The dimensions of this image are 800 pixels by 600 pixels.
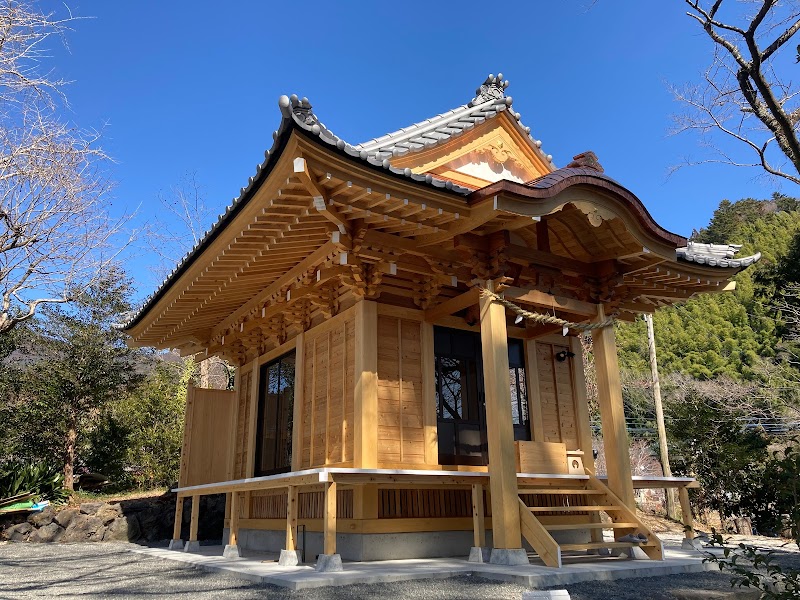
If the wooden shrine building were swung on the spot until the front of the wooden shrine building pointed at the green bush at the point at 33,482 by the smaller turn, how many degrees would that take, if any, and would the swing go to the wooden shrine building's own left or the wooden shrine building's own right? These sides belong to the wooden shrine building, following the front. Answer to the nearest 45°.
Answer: approximately 180°

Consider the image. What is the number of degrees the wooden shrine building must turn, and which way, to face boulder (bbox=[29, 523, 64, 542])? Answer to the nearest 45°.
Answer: approximately 180°

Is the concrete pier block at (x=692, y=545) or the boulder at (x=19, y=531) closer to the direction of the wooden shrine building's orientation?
the concrete pier block

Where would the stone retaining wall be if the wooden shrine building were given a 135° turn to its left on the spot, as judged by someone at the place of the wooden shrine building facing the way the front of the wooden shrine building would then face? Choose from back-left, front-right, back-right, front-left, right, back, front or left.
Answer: front-left

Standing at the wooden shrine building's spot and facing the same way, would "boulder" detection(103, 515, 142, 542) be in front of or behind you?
behind

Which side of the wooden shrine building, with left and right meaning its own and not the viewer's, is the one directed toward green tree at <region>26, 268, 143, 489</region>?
back

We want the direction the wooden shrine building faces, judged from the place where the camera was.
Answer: facing the viewer and to the right of the viewer

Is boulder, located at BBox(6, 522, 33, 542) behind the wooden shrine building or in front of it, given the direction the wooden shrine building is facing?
behind
